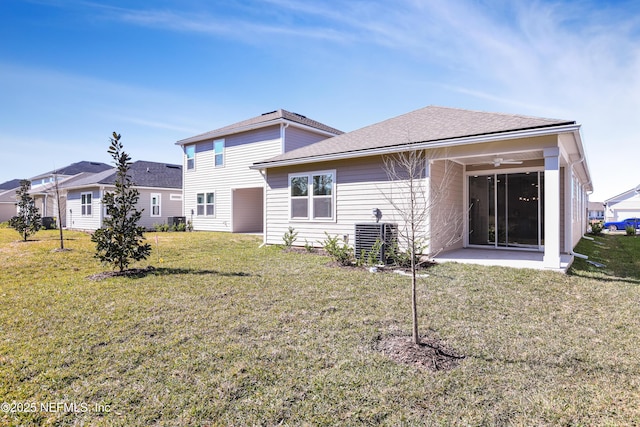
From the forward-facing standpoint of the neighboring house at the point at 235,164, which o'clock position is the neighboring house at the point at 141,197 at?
the neighboring house at the point at 141,197 is roughly at 9 o'clock from the neighboring house at the point at 235,164.

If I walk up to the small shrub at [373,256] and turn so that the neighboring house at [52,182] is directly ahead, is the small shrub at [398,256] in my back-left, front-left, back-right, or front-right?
back-right

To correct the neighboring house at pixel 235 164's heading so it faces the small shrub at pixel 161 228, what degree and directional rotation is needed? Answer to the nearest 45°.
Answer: approximately 90° to its left

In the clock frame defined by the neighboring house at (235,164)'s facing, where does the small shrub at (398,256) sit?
The small shrub is roughly at 4 o'clock from the neighboring house.

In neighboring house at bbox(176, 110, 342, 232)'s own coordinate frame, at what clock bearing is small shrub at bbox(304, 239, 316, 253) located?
The small shrub is roughly at 4 o'clock from the neighboring house.

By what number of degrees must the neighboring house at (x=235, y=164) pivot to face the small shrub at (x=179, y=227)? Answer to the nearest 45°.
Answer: approximately 90° to its left

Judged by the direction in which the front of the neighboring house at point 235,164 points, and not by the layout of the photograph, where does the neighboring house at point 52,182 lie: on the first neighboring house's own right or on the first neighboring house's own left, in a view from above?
on the first neighboring house's own left

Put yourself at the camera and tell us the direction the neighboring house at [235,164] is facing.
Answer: facing away from the viewer and to the right of the viewer

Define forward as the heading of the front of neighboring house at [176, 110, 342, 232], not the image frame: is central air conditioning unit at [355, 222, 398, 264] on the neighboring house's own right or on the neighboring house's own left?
on the neighboring house's own right

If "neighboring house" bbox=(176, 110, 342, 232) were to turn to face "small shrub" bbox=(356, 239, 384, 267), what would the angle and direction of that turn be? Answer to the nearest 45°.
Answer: approximately 135° to its right

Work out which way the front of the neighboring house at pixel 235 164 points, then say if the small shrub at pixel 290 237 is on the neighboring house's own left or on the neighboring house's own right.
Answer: on the neighboring house's own right
